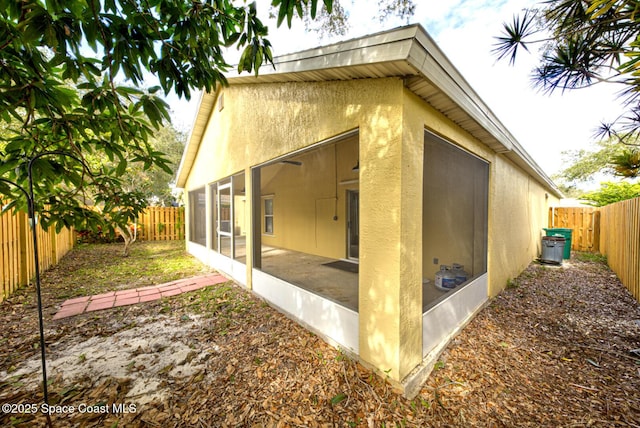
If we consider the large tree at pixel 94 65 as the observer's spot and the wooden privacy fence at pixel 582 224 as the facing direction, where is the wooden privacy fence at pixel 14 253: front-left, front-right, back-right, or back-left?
back-left
